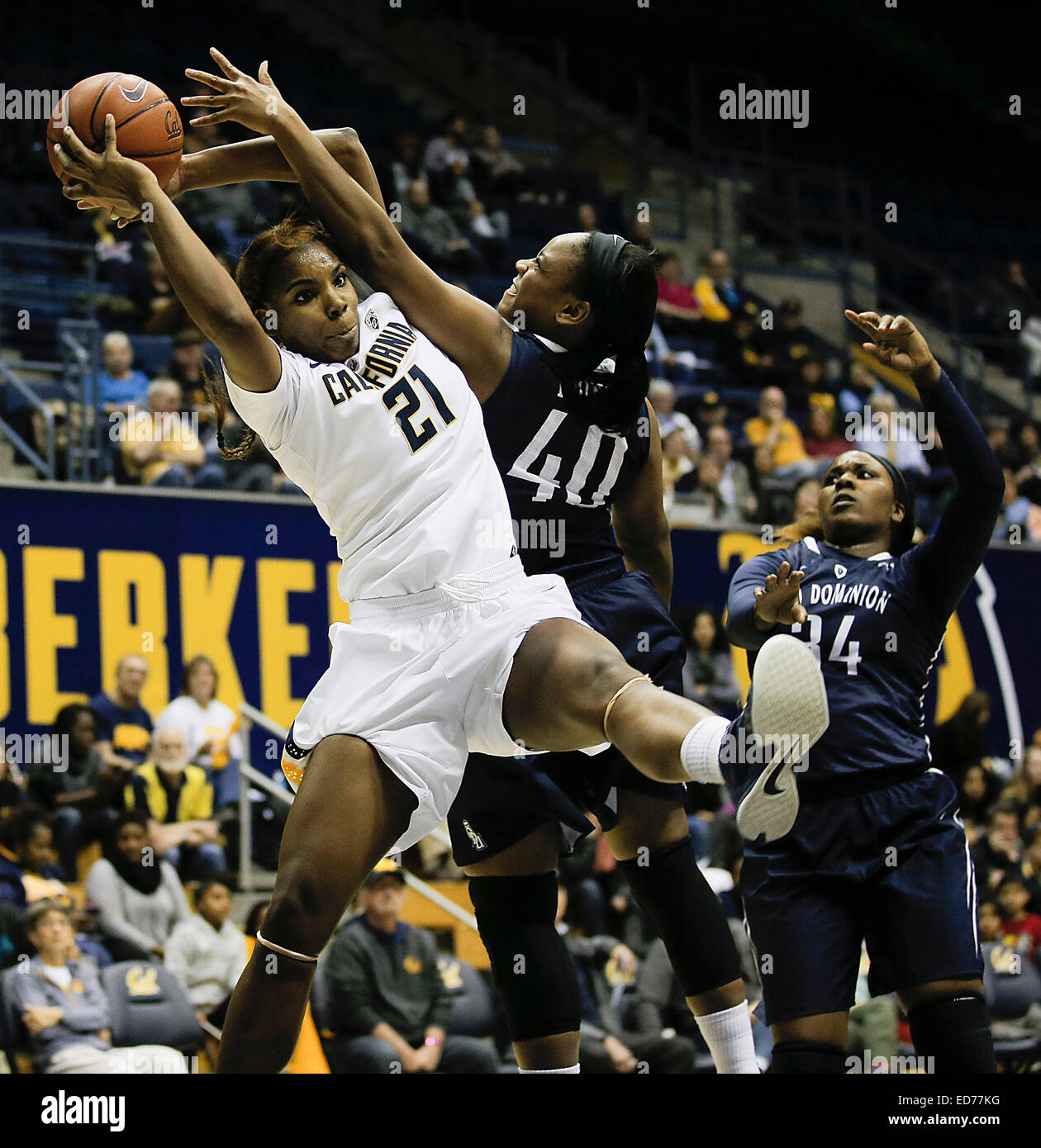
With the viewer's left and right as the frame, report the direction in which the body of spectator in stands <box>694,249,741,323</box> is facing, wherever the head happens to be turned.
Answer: facing the viewer

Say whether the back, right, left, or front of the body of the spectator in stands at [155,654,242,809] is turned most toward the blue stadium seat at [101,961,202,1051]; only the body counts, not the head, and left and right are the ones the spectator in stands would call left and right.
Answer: front

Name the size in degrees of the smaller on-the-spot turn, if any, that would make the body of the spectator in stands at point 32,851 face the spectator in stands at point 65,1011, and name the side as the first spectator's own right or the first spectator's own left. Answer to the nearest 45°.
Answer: approximately 45° to the first spectator's own right

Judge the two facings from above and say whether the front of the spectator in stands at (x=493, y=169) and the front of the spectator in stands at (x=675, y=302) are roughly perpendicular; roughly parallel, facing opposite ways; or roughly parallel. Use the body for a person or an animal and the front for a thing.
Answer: roughly parallel

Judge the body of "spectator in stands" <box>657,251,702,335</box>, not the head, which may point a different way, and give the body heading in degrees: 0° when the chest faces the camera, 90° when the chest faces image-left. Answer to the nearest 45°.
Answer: approximately 0°

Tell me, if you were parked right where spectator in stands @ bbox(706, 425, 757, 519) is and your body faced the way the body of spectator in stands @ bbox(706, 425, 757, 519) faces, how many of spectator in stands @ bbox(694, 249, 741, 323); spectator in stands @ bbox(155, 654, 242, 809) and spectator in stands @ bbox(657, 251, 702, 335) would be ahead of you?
1

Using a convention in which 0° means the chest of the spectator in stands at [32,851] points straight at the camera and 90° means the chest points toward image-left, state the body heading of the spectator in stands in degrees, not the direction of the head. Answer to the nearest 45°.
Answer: approximately 315°

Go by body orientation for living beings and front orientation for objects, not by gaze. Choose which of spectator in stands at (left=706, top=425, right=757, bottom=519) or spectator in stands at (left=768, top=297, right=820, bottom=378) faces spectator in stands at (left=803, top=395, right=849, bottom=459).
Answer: spectator in stands at (left=768, top=297, right=820, bottom=378)

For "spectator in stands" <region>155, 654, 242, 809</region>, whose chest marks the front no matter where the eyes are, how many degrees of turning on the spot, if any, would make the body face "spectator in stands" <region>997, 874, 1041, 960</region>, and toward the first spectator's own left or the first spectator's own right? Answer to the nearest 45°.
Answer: approximately 90° to the first spectator's own left

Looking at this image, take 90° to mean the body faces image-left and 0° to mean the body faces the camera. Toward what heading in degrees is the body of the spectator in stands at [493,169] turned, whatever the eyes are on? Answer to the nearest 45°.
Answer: approximately 0°

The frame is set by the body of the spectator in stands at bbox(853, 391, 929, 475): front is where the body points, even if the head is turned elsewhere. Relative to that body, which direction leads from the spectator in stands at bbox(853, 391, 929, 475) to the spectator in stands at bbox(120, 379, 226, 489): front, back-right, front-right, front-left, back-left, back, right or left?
front-right
